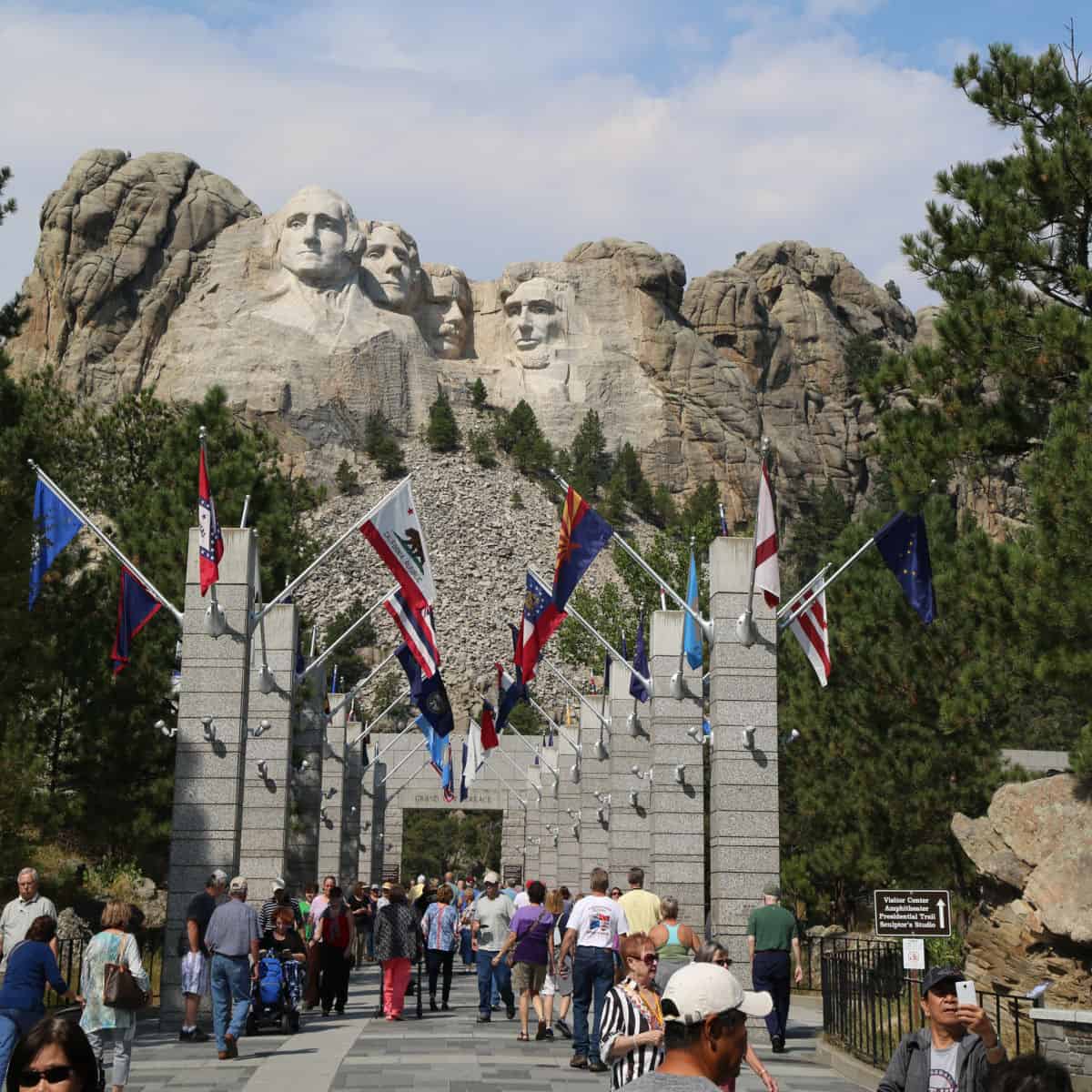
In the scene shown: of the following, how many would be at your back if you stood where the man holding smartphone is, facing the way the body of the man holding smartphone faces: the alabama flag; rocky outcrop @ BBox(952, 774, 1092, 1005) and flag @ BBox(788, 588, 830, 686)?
3

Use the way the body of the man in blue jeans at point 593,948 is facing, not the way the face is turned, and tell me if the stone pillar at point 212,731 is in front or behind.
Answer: in front

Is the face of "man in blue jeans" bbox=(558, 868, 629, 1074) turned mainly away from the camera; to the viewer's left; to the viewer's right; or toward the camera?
away from the camera

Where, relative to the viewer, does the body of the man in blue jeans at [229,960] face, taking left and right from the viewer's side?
facing away from the viewer

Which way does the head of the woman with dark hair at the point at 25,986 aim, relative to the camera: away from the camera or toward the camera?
away from the camera

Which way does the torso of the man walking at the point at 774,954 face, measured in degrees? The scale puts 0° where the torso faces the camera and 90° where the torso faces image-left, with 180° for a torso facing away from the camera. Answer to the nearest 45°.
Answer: approximately 180°

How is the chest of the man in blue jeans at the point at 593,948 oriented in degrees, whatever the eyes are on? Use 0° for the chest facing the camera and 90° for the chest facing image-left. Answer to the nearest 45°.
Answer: approximately 180°
